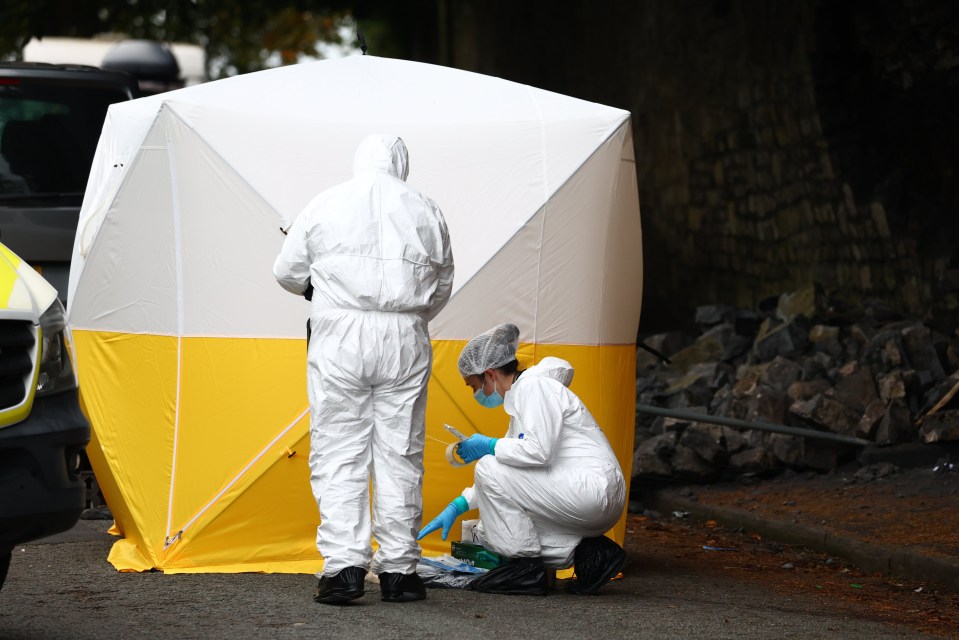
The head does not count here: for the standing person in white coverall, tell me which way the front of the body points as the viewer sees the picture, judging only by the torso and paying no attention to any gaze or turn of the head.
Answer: away from the camera

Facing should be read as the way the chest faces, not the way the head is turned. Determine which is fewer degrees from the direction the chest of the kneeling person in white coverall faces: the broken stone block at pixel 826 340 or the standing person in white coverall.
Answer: the standing person in white coverall

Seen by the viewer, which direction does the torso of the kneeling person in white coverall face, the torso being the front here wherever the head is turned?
to the viewer's left

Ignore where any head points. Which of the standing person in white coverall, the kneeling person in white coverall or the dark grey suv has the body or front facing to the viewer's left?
the kneeling person in white coverall

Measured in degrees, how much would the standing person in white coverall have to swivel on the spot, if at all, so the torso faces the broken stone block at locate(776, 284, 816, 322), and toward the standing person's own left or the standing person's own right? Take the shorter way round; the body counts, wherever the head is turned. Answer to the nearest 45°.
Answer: approximately 45° to the standing person's own right

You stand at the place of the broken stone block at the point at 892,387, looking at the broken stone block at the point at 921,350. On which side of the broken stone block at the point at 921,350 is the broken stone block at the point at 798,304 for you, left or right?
left
